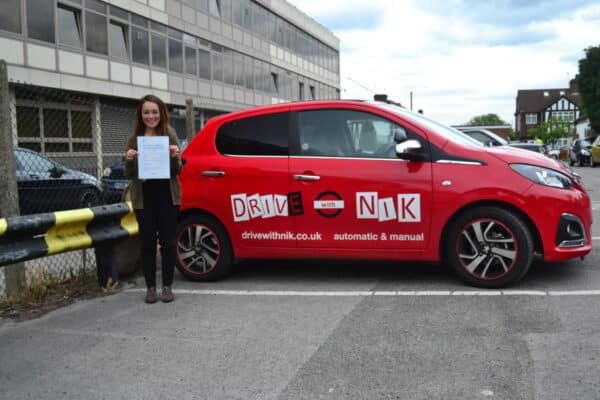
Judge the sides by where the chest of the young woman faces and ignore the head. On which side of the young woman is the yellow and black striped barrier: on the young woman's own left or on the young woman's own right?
on the young woman's own right

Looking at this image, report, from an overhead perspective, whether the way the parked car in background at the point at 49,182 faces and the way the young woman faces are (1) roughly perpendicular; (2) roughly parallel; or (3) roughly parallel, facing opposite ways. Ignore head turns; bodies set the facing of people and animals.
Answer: roughly perpendicular

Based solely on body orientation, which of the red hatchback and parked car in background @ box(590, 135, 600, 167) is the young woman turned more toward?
the red hatchback

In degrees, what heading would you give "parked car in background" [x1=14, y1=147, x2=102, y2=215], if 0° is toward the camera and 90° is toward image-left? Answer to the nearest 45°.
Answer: approximately 270°

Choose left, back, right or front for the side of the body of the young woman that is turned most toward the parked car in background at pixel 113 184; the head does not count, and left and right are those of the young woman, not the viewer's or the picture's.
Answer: back

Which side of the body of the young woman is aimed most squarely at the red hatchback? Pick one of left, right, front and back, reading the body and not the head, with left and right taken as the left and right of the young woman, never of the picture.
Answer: left

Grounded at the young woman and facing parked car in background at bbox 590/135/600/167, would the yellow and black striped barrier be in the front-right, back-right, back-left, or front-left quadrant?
back-left

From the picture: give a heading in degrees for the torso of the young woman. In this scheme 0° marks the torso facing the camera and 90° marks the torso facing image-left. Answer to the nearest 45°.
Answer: approximately 0°
